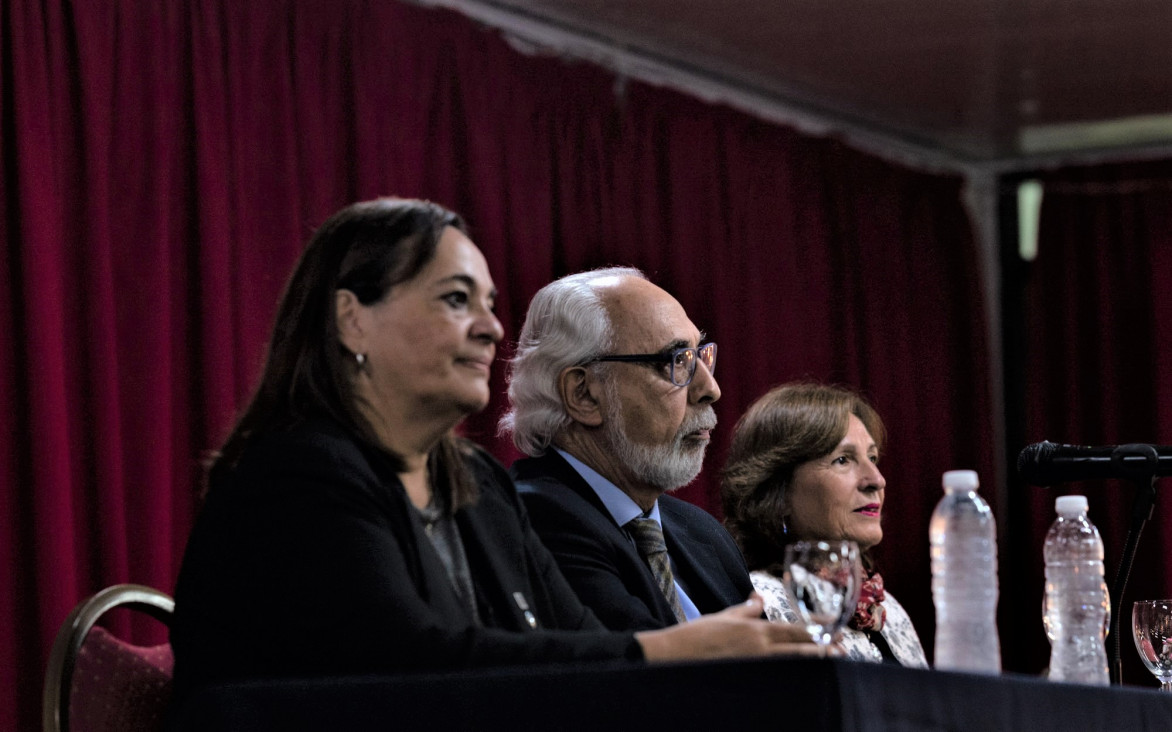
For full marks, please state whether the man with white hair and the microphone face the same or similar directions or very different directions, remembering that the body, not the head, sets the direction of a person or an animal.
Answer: very different directions

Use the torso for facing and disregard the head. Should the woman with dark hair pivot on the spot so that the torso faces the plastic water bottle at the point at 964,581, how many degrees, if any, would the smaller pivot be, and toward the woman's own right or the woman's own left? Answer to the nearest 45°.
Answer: approximately 45° to the woman's own left

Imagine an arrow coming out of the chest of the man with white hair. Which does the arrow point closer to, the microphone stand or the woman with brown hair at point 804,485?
the microphone stand

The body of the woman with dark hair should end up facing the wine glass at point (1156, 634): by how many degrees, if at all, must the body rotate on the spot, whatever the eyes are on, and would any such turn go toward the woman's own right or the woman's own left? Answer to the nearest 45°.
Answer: approximately 90° to the woman's own left

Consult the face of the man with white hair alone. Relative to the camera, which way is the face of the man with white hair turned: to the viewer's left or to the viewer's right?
to the viewer's right

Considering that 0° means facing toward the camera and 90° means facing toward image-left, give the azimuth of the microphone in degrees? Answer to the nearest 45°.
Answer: approximately 90°

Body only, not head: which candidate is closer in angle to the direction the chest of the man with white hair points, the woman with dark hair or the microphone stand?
the microphone stand

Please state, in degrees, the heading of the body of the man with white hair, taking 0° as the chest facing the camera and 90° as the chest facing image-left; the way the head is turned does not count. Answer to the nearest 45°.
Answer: approximately 315°

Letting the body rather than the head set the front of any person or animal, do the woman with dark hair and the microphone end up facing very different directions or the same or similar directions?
very different directions
